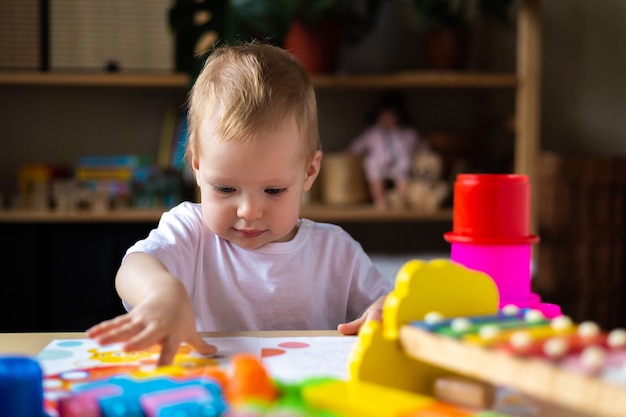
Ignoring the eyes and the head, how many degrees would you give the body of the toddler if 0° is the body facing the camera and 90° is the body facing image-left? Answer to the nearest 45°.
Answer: approximately 0°

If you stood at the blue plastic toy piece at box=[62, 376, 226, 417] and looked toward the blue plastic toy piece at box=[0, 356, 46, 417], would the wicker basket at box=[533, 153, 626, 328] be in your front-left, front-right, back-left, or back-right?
back-right

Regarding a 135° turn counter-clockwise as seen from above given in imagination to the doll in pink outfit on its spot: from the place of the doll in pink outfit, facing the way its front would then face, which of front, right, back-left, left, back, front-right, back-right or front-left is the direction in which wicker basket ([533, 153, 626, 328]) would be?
front-right

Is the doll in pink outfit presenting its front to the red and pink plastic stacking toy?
yes

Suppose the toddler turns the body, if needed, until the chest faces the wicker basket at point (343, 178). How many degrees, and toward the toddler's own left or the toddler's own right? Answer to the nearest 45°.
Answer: approximately 180°

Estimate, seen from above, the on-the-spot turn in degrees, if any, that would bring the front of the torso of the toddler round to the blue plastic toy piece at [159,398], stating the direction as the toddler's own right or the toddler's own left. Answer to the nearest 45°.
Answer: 0° — they already face it

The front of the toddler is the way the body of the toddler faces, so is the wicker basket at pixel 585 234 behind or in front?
behind

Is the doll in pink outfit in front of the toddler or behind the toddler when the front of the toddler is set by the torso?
behind

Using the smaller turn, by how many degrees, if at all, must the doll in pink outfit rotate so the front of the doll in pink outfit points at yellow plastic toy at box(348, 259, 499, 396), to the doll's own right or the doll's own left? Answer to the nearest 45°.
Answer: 0° — it already faces it
